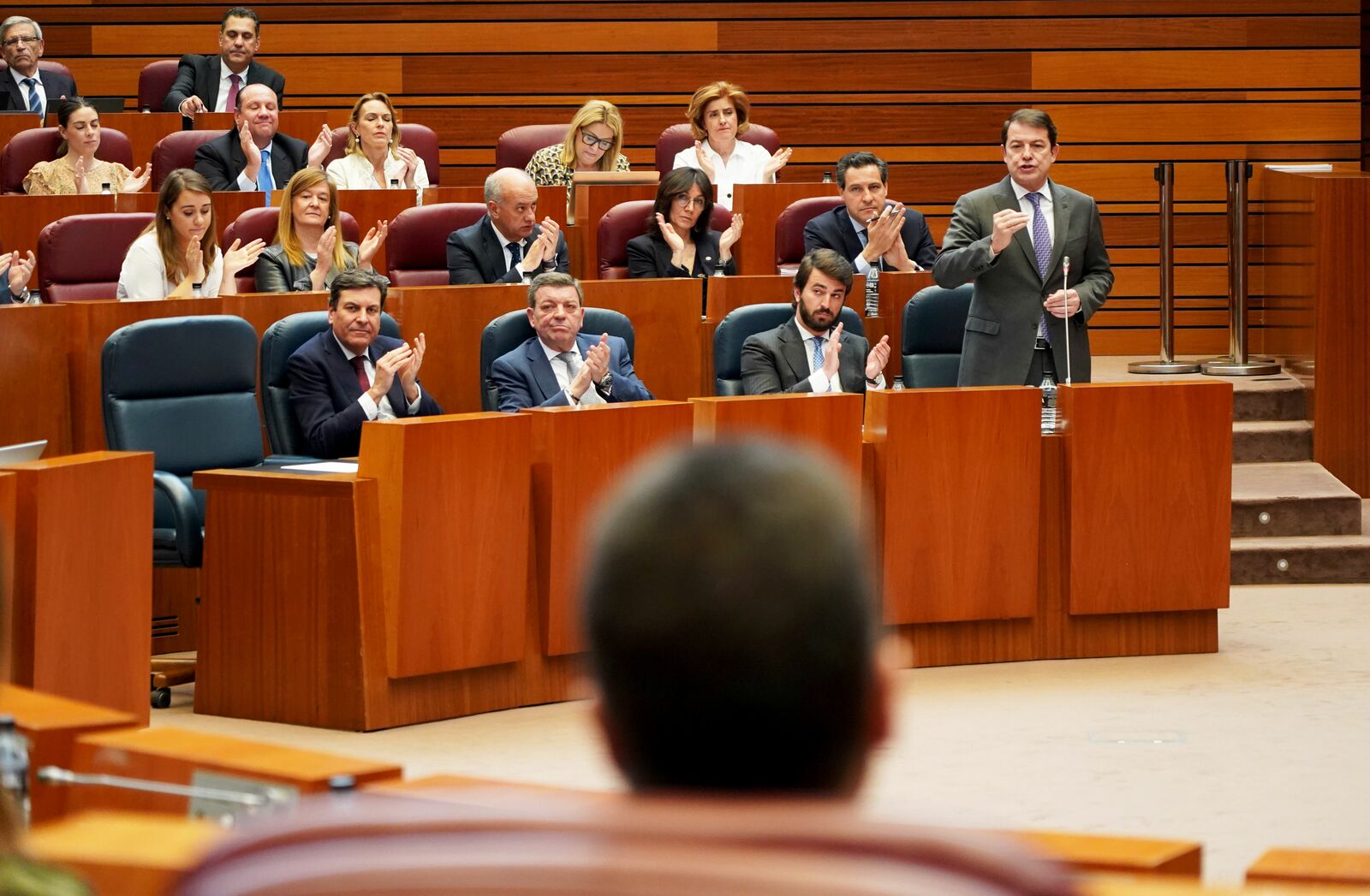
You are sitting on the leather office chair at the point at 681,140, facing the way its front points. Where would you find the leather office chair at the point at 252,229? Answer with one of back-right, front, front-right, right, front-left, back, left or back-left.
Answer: front-right

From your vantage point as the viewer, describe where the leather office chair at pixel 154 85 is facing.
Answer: facing the viewer and to the right of the viewer

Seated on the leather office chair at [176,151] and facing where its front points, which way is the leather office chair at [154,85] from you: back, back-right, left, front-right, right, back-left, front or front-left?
back-left

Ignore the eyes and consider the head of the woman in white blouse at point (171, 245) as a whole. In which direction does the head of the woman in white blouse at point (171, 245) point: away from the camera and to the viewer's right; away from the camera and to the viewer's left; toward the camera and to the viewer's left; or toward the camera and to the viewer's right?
toward the camera and to the viewer's right

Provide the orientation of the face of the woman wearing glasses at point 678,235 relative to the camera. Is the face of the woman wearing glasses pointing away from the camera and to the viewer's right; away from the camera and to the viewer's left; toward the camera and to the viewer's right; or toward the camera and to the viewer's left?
toward the camera and to the viewer's right

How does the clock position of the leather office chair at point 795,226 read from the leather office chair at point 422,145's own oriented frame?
the leather office chair at point 795,226 is roughly at 11 o'clock from the leather office chair at point 422,145.

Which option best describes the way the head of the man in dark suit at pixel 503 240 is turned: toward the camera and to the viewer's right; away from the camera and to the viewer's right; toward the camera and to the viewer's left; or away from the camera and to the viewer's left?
toward the camera and to the viewer's right

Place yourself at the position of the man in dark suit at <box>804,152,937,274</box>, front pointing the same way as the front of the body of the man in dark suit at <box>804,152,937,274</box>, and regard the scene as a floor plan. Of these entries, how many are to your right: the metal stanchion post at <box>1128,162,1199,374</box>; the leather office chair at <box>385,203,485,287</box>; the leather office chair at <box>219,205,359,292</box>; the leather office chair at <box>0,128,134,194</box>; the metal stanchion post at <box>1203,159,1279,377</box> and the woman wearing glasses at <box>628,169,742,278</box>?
4

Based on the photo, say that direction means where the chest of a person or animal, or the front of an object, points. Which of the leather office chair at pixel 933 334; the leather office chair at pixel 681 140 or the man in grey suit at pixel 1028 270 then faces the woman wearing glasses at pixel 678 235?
the leather office chair at pixel 681 140

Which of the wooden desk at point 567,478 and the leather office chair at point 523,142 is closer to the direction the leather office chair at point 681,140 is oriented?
the wooden desk

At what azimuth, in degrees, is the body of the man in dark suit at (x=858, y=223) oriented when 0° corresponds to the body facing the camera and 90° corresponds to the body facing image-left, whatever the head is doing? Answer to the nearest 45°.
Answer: approximately 0°
